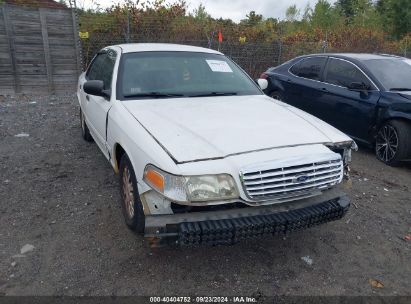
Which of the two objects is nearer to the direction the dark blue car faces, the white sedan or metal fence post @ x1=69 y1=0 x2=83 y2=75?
the white sedan

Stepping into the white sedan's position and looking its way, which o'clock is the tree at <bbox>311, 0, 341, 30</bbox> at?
The tree is roughly at 8 o'clock from the white sedan.

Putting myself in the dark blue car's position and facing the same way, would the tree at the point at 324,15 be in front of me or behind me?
behind

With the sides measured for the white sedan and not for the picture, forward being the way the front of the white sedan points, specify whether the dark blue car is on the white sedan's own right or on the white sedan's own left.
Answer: on the white sedan's own left

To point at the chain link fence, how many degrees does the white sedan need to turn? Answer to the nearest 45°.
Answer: approximately 135° to its left

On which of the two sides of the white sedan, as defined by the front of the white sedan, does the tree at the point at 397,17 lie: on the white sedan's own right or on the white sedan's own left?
on the white sedan's own left

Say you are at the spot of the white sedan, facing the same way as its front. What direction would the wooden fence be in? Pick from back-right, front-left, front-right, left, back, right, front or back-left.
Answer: back

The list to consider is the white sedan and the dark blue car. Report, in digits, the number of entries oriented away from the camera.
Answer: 0

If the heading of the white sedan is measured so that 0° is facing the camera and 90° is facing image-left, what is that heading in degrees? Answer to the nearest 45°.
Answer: approximately 315°
